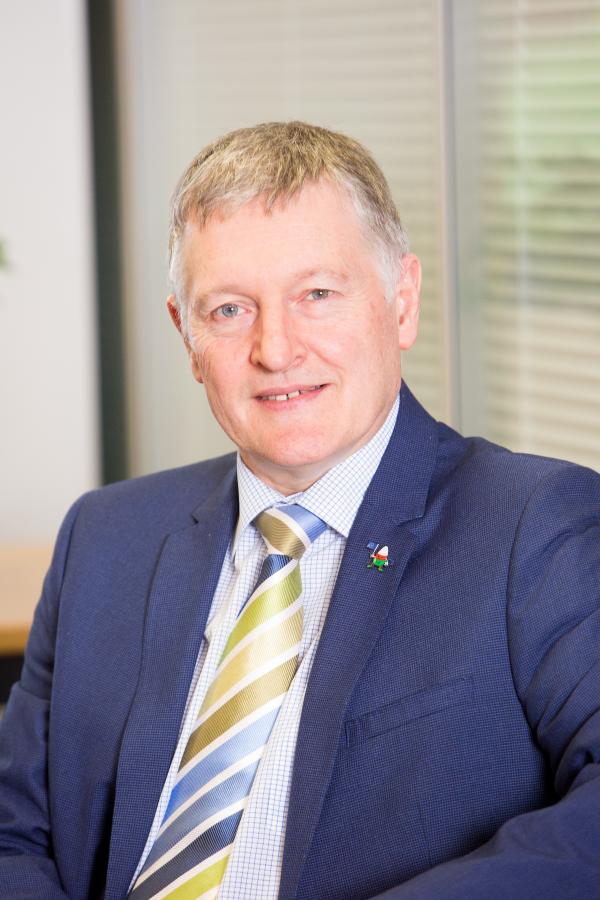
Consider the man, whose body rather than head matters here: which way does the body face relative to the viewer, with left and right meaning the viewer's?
facing the viewer and to the left of the viewer

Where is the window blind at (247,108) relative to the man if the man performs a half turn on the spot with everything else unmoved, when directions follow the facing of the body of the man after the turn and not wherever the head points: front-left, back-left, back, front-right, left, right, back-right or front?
front-left

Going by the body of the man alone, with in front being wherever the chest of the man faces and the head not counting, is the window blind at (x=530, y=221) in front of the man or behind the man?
behind

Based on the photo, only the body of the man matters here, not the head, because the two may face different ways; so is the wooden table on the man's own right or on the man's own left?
on the man's own right
